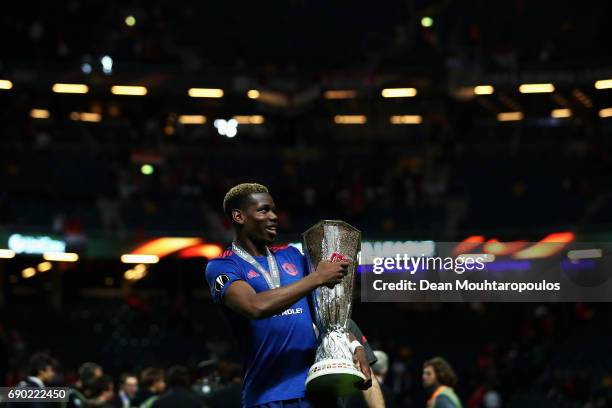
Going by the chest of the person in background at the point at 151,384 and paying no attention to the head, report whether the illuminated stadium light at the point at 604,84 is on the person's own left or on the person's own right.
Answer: on the person's own left

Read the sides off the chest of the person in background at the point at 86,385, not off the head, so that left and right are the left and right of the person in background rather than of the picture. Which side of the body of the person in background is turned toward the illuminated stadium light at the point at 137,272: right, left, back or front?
left

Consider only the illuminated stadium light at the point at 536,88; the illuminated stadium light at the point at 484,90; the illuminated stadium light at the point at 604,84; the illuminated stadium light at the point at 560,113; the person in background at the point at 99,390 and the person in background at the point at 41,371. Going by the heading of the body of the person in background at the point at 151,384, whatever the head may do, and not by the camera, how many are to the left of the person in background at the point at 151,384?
4

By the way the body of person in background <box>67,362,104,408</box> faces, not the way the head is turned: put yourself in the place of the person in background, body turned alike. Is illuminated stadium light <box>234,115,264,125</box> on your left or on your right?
on your left

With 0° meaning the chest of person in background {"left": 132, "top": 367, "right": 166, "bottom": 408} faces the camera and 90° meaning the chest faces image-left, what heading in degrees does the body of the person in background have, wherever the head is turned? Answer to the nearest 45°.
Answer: approximately 315°

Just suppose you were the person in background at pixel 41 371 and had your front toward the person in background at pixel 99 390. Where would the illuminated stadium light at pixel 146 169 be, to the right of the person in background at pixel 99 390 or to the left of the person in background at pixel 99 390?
left

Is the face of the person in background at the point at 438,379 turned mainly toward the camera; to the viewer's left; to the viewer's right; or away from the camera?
to the viewer's left
